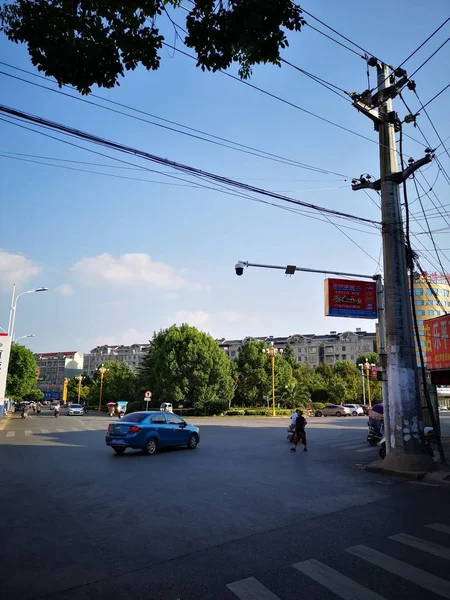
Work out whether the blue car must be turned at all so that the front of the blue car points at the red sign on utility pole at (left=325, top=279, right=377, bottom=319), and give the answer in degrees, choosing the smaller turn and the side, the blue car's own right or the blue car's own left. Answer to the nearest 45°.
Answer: approximately 90° to the blue car's own right

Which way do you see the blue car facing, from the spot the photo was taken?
facing away from the viewer and to the right of the viewer
